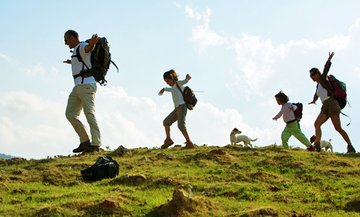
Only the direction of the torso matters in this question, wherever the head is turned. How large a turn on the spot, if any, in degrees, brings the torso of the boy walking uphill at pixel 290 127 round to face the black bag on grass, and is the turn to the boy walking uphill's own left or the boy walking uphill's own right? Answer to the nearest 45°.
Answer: approximately 45° to the boy walking uphill's own left

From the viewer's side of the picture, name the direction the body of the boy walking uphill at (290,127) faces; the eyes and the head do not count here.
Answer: to the viewer's left

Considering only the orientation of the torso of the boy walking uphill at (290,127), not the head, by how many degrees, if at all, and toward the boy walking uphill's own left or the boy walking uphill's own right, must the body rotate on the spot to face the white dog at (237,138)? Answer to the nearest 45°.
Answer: approximately 45° to the boy walking uphill's own right

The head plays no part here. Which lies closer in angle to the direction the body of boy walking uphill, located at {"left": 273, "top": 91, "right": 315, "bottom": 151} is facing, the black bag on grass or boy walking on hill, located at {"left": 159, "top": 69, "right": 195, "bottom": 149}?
the boy walking on hill
